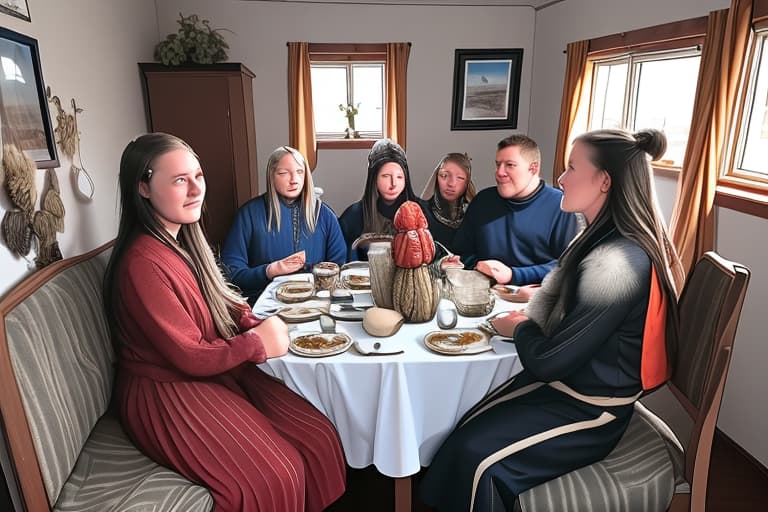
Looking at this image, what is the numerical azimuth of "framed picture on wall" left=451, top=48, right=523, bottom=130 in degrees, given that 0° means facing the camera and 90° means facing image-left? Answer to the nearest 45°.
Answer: approximately 0°

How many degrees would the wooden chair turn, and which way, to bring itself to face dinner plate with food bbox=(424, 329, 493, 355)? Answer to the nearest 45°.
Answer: approximately 45° to its right

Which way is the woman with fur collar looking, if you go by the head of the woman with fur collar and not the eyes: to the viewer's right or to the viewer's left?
to the viewer's left

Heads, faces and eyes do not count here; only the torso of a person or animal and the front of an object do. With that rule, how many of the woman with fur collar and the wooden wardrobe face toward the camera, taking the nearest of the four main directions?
1

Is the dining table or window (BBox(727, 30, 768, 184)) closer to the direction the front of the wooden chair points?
the dining table

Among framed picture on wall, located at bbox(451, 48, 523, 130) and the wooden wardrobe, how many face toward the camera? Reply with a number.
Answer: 2

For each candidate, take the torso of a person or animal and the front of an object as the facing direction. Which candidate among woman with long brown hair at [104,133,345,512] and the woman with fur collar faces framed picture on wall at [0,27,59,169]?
the woman with fur collar

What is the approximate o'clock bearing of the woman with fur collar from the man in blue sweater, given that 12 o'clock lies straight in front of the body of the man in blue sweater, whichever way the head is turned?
The woman with fur collar is roughly at 10 o'clock from the man in blue sweater.

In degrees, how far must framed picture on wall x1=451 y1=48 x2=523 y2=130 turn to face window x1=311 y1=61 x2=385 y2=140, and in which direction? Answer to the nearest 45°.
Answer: approximately 90° to its right

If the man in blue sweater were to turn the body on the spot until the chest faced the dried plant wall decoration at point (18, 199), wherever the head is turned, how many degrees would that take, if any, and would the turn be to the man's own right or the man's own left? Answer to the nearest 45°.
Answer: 0° — they already face it

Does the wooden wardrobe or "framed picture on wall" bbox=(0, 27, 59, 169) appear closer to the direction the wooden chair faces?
the framed picture on wall

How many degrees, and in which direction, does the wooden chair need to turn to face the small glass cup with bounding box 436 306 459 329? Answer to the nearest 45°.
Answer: approximately 45° to its right

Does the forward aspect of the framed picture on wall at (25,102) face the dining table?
yes
